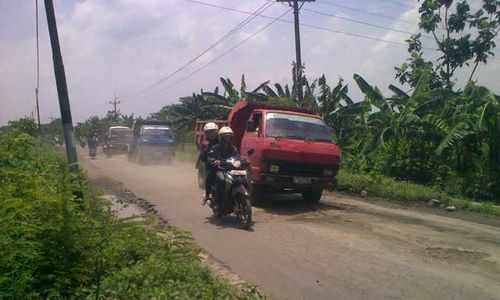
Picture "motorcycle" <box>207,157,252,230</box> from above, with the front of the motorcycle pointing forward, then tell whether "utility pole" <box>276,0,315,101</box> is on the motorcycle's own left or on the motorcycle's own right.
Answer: on the motorcycle's own left

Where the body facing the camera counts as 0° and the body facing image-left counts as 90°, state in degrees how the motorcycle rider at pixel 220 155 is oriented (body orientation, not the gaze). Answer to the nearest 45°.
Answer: approximately 315°

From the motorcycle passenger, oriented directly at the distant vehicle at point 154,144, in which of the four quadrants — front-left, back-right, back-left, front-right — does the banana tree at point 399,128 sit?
front-right

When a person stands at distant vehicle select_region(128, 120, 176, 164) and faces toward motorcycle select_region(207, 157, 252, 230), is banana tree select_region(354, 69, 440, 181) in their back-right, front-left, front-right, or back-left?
front-left

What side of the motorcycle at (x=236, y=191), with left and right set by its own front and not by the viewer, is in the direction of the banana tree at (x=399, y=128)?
left

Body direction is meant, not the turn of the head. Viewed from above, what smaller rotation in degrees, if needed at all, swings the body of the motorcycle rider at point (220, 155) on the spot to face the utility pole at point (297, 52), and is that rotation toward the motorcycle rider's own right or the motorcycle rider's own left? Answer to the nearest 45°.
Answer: approximately 135° to the motorcycle rider's own left

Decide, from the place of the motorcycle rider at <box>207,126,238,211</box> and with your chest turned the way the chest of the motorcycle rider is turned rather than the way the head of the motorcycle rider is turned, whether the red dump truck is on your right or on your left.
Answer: on your left

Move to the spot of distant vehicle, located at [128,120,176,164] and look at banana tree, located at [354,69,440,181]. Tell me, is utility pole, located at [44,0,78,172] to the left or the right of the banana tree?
right

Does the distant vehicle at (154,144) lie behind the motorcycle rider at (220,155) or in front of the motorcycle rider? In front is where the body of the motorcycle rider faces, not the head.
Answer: behind

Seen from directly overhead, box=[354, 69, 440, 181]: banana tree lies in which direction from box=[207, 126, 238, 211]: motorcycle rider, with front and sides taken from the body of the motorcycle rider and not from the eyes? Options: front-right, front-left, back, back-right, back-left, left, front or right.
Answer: left
